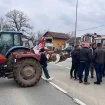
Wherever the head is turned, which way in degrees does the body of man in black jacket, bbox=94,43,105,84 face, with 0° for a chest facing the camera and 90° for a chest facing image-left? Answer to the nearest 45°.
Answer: approximately 135°

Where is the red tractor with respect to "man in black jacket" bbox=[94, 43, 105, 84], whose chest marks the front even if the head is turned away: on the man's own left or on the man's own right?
on the man's own left
